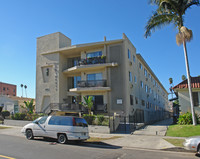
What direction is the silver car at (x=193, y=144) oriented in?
to the viewer's left

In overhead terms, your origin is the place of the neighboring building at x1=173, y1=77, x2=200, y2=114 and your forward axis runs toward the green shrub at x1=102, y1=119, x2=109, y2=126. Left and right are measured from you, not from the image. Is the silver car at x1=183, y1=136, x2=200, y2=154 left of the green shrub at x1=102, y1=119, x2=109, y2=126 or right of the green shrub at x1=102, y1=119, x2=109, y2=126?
left

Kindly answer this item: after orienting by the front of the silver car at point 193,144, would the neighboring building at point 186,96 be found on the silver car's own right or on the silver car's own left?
on the silver car's own right
